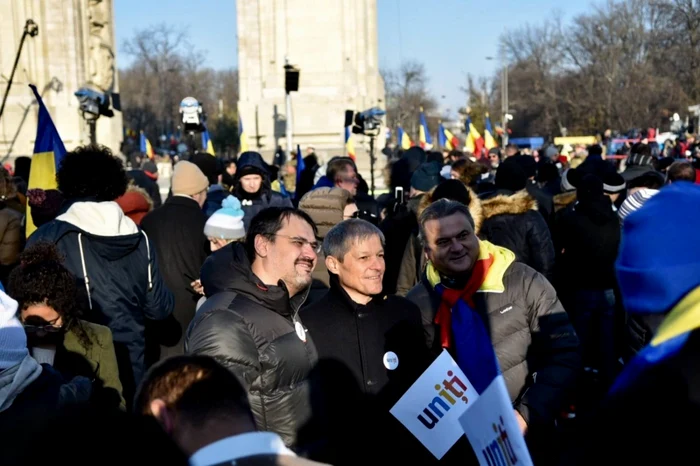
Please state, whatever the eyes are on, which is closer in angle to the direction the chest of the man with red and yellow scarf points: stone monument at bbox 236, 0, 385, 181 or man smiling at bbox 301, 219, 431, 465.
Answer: the man smiling

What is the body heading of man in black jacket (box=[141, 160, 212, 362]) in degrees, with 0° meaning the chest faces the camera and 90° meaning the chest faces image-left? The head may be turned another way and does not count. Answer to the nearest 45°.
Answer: approximately 225°

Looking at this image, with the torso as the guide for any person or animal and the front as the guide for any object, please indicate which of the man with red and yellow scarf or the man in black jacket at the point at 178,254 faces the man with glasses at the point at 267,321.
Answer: the man with red and yellow scarf

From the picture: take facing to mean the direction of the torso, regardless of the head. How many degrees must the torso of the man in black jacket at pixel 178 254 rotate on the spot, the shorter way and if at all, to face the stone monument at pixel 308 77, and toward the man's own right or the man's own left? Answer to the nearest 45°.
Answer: approximately 45° to the man's own left

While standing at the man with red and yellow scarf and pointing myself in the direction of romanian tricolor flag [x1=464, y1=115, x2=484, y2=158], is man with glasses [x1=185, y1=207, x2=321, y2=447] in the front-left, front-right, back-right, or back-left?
back-left

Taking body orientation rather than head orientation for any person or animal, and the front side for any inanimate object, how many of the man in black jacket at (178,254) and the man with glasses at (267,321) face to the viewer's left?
0

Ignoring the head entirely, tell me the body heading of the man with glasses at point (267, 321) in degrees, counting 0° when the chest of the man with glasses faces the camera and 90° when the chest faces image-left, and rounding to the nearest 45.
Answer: approximately 315°

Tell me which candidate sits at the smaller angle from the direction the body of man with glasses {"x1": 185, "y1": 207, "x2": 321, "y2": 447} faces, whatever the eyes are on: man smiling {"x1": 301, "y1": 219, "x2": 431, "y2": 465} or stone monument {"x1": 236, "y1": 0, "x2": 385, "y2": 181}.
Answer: the man smiling

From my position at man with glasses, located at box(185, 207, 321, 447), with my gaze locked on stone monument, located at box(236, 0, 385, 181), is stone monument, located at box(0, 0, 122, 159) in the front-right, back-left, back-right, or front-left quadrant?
front-left

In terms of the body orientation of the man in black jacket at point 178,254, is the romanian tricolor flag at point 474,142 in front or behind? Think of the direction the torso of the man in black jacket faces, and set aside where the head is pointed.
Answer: in front

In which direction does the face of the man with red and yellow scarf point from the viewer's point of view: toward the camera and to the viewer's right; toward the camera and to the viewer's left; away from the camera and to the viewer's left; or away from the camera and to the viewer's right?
toward the camera and to the viewer's left

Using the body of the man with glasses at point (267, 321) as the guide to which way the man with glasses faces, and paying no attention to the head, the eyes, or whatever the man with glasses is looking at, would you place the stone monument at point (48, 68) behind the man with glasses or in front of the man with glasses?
behind

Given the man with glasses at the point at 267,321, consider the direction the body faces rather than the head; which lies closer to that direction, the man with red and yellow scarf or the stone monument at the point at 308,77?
the man with red and yellow scarf
